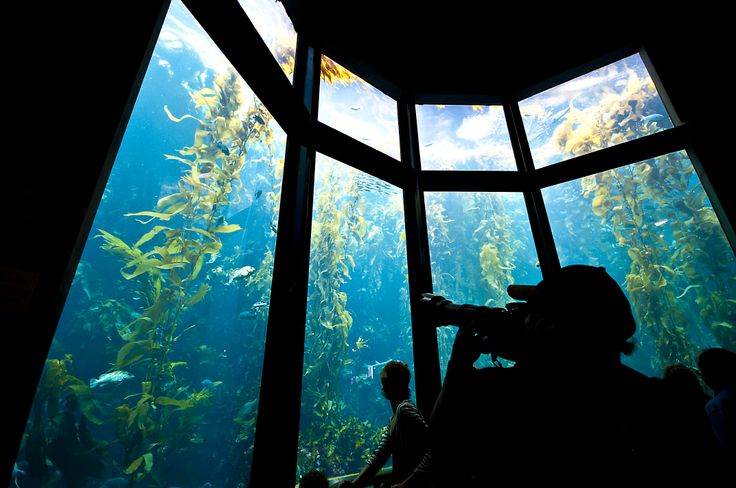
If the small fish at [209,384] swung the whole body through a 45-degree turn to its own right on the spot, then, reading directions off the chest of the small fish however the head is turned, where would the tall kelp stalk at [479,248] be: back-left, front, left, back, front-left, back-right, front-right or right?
back-right

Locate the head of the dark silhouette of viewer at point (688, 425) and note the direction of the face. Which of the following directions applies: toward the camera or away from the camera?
away from the camera

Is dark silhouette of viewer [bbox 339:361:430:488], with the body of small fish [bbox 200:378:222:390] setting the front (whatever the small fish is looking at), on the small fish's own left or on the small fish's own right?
on the small fish's own left

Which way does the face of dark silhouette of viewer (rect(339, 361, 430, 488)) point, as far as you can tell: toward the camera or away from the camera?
away from the camera

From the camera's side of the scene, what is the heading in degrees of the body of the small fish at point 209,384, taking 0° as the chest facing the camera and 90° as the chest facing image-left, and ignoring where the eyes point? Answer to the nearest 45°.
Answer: approximately 90°

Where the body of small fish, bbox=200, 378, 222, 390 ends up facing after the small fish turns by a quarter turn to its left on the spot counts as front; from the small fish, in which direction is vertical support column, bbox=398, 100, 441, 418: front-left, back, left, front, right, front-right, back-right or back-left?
front-left

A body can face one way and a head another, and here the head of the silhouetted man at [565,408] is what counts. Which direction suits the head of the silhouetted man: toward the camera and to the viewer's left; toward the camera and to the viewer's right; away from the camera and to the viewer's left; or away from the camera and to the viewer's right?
away from the camera and to the viewer's left
